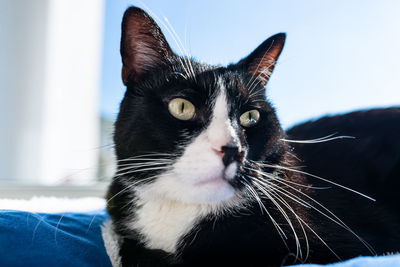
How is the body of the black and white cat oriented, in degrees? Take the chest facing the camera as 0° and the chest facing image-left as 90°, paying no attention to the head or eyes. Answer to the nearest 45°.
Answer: approximately 45°
